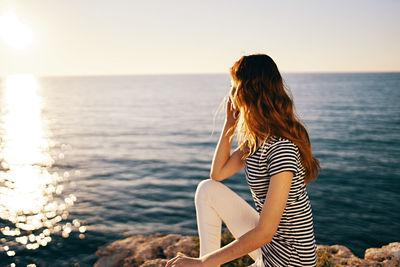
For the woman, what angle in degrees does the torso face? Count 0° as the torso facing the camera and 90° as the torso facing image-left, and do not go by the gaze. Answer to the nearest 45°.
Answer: approximately 90°

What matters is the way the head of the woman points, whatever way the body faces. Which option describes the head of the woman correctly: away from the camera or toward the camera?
away from the camera
